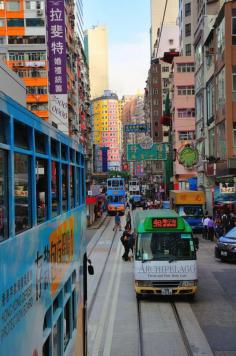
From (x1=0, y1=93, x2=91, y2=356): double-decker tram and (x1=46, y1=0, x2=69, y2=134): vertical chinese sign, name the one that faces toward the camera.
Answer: the vertical chinese sign

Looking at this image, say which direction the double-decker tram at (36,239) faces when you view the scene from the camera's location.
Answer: facing away from the viewer and to the right of the viewer

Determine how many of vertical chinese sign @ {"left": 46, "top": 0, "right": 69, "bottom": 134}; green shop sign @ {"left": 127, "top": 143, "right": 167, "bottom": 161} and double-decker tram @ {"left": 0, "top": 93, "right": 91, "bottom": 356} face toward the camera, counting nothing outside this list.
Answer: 2

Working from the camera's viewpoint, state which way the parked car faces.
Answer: facing the viewer and to the left of the viewer

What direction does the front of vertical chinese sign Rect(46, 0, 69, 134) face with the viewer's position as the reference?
facing the viewer

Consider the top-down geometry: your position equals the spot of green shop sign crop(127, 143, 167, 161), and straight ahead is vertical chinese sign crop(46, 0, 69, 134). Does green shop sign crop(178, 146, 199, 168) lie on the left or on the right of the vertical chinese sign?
left

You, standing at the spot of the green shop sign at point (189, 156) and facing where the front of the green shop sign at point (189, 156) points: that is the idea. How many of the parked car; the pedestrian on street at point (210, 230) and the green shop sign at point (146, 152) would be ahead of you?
2

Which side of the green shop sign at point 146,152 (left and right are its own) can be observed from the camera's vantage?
front

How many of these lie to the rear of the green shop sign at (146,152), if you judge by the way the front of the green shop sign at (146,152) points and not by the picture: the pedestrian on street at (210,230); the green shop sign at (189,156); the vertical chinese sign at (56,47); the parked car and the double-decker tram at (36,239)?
0

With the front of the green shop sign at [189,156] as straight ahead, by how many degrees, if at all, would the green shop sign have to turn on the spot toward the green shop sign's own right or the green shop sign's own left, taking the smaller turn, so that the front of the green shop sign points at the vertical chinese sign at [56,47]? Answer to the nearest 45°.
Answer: approximately 45° to the green shop sign's own right

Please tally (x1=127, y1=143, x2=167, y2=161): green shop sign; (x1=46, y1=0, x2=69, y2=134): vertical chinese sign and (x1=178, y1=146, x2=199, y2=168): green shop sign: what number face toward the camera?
3

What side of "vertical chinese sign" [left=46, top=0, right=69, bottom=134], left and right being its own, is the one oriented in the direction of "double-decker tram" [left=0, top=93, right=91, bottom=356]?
front

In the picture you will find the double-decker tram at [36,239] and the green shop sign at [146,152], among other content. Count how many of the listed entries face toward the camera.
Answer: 1

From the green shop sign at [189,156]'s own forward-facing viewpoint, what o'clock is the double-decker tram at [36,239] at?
The double-decker tram is roughly at 12 o'clock from the green shop sign.

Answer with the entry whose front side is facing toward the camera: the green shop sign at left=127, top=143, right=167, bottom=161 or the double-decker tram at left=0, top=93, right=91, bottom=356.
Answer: the green shop sign
